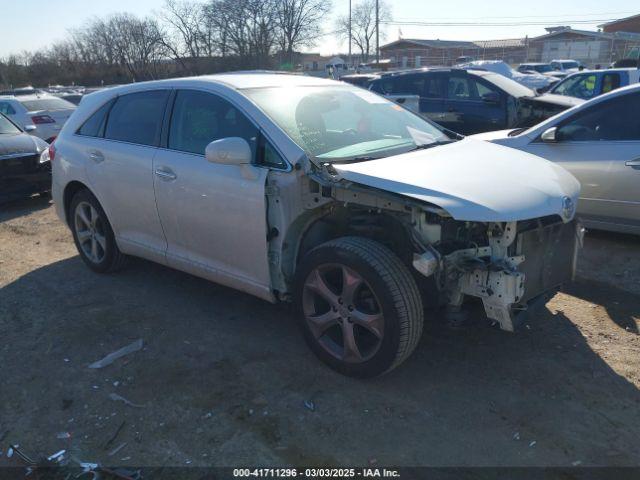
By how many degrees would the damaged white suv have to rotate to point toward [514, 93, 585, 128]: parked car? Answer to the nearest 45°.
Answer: approximately 90° to its left

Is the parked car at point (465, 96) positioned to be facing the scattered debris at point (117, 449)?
no

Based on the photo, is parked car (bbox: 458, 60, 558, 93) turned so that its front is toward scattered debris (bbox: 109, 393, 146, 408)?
no

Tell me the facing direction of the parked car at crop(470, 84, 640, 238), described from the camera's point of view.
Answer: facing to the left of the viewer

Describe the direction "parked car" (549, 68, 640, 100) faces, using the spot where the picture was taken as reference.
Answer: facing the viewer and to the left of the viewer

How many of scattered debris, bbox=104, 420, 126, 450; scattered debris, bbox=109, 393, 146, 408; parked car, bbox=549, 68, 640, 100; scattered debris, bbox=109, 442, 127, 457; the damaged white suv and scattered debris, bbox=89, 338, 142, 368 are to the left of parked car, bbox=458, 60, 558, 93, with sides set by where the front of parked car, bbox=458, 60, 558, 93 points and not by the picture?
0

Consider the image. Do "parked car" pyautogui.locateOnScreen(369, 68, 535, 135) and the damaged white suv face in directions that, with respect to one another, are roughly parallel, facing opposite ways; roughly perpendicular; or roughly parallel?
roughly parallel

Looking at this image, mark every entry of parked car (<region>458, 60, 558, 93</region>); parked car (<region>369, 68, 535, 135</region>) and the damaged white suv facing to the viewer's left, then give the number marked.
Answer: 0

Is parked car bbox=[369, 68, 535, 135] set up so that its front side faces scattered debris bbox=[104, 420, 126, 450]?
no

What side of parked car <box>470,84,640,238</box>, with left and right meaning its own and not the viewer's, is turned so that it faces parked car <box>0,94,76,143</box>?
front

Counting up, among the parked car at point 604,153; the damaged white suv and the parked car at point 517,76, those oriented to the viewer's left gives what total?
1

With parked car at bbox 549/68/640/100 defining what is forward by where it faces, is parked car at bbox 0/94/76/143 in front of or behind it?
in front

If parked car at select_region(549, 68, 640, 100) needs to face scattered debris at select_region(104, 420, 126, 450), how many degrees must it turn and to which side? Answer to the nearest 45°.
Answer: approximately 45° to its left

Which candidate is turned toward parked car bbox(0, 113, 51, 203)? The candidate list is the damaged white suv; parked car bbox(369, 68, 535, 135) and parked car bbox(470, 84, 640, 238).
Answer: parked car bbox(470, 84, 640, 238)

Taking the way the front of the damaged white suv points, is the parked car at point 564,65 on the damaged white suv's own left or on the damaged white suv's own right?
on the damaged white suv's own left

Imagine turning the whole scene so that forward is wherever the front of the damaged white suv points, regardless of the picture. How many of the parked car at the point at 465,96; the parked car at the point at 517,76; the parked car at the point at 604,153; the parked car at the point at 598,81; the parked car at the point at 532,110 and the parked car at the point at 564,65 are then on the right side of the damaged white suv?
0

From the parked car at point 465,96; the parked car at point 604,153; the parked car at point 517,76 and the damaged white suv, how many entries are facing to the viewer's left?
1

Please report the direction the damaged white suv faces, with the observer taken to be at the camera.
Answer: facing the viewer and to the right of the viewer
